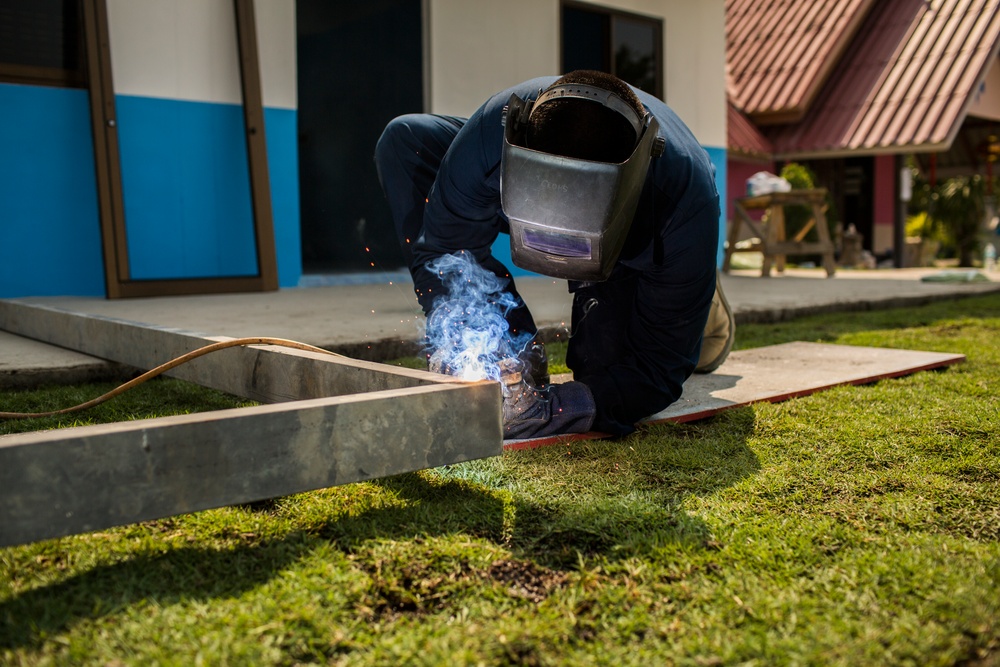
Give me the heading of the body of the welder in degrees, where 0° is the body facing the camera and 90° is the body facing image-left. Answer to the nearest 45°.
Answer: approximately 45°

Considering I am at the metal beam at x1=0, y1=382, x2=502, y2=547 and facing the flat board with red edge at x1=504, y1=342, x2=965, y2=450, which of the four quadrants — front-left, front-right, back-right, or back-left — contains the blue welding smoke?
front-left

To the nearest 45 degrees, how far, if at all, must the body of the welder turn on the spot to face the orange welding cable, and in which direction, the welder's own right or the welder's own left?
approximately 45° to the welder's own right

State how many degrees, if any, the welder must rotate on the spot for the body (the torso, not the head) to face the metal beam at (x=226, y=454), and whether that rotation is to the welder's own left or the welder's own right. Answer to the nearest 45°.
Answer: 0° — they already face it

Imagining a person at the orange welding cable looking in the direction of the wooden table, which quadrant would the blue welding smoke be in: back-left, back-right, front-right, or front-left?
front-right

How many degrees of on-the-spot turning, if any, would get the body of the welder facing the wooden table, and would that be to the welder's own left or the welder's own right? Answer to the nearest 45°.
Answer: approximately 135° to the welder's own right
